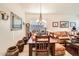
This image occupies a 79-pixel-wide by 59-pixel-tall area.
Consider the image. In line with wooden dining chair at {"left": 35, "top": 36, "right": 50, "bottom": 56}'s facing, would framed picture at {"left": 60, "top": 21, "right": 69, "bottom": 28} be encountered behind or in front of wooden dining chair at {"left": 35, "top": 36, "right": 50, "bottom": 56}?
in front

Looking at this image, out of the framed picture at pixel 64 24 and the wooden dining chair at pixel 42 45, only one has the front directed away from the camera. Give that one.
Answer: the wooden dining chair

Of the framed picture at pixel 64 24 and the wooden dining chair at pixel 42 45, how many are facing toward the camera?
1

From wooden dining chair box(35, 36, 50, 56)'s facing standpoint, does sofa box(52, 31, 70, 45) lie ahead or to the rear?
ahead

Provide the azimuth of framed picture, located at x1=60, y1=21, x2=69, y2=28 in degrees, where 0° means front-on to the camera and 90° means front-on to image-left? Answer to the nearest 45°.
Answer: approximately 0°

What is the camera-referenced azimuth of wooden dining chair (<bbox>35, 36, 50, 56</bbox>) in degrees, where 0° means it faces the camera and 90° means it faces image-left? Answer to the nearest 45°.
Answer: approximately 180°

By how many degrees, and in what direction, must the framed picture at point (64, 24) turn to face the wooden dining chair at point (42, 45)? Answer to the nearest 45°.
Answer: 0° — it already faces it

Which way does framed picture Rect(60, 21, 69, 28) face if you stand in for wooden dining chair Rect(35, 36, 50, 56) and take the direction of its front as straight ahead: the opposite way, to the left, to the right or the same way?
the opposite way
